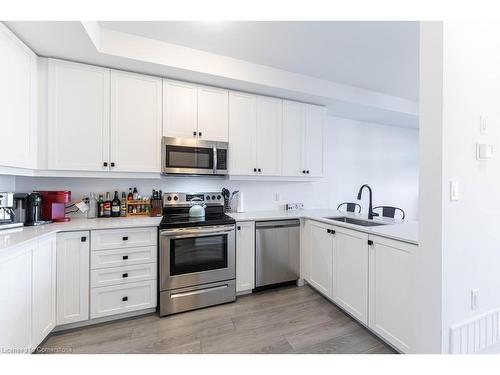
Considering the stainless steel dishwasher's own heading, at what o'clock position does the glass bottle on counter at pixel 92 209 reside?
The glass bottle on counter is roughly at 4 o'clock from the stainless steel dishwasher.

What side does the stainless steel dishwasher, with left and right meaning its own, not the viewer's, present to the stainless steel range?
right

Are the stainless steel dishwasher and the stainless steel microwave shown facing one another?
no

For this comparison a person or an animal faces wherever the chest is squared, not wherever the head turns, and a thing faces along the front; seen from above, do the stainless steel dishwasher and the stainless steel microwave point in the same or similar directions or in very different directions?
same or similar directions

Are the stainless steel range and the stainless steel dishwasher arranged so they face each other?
no

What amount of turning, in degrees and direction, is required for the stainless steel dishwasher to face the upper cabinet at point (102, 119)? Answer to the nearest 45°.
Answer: approximately 135° to its right

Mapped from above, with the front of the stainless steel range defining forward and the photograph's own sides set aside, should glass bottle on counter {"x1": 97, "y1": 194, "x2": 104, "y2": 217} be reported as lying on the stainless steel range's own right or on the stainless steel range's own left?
on the stainless steel range's own right

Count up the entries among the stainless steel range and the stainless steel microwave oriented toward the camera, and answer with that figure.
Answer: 2

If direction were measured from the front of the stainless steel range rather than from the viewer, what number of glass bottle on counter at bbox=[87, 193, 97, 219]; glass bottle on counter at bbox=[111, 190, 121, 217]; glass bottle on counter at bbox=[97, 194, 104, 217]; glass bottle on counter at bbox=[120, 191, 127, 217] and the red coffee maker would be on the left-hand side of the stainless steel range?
0

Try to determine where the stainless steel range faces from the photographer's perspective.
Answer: facing the viewer

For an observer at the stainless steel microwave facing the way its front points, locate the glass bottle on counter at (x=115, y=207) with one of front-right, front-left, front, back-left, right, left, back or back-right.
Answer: right

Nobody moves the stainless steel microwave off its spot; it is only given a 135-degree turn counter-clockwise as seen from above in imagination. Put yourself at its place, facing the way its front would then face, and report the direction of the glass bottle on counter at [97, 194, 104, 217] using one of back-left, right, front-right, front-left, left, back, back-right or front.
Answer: back-left

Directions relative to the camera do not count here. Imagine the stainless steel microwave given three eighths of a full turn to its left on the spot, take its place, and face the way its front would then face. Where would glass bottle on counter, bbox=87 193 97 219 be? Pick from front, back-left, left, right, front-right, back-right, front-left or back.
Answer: back-left

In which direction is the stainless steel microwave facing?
toward the camera

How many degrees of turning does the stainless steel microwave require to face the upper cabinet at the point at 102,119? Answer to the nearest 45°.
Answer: approximately 90° to its right

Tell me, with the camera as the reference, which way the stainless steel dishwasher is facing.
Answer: facing the viewer and to the right of the viewer

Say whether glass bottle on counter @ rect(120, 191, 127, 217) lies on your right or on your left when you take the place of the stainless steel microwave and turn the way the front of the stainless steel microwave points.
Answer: on your right

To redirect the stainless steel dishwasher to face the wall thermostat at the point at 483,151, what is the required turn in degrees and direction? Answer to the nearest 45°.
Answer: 0° — it already faces it

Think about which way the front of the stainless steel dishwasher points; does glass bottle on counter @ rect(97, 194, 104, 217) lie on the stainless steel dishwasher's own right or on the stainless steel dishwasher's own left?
on the stainless steel dishwasher's own right

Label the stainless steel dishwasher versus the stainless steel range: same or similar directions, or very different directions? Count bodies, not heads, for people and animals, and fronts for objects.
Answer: same or similar directions

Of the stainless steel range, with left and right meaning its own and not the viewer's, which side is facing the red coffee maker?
right
